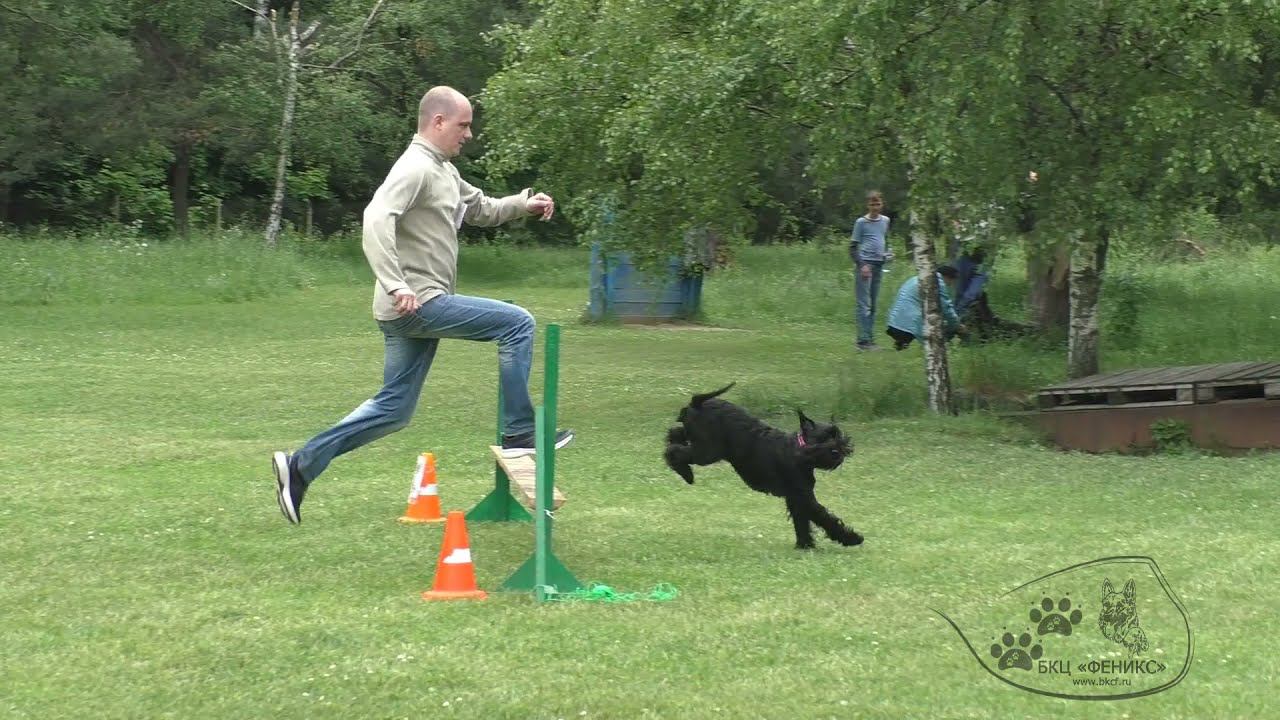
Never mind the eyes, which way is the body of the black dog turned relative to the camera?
to the viewer's right

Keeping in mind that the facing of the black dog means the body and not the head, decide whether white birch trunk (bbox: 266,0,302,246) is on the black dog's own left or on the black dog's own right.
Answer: on the black dog's own left

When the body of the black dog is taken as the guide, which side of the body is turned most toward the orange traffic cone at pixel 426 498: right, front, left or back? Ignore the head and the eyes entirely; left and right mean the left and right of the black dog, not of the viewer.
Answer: back

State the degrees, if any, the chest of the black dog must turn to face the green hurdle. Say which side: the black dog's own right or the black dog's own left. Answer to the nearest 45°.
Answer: approximately 135° to the black dog's own right

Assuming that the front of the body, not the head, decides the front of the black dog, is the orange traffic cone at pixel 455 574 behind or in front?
behind
